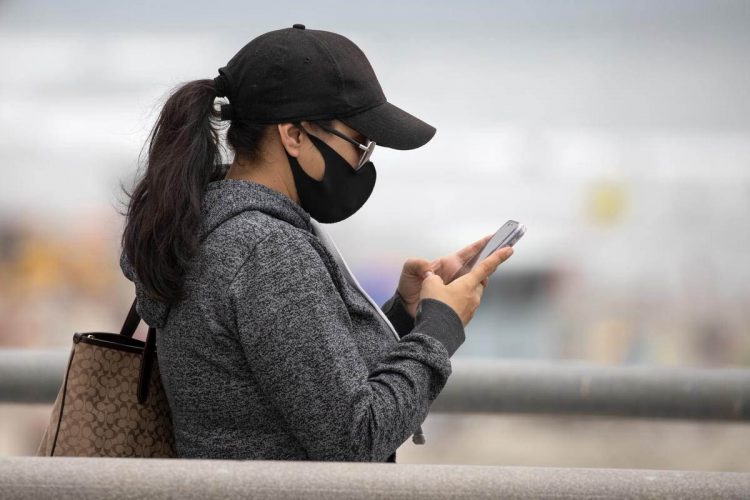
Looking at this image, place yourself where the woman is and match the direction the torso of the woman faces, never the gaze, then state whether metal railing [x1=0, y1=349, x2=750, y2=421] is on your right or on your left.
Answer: on your left

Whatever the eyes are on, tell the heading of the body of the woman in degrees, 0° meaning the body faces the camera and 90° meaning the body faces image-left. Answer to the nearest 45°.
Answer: approximately 270°

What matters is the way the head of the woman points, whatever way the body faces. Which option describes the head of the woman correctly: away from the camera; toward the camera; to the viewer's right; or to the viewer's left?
to the viewer's right
